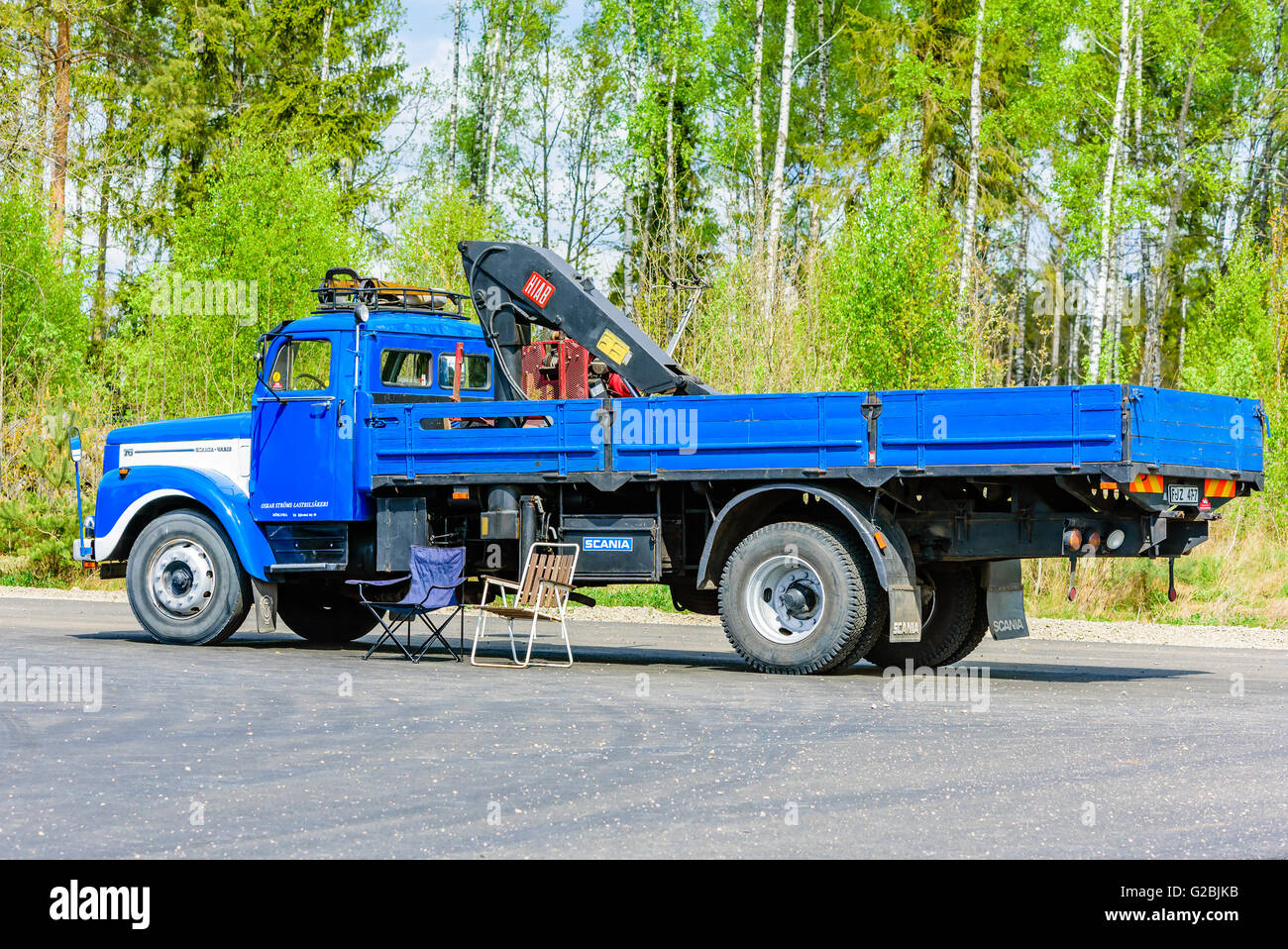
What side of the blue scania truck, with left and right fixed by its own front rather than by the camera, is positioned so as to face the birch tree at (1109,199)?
right

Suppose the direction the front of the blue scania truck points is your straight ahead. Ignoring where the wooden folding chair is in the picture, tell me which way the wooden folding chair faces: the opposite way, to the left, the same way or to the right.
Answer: to the left

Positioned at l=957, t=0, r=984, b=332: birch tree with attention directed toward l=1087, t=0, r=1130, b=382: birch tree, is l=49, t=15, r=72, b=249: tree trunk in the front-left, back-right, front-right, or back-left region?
back-right

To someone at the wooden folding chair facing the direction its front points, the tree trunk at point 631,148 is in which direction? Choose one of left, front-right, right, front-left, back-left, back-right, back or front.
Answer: back-right

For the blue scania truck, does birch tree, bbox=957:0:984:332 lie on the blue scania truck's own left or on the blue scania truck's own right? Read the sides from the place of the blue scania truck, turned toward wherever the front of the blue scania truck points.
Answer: on the blue scania truck's own right

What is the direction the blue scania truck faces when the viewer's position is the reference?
facing away from the viewer and to the left of the viewer

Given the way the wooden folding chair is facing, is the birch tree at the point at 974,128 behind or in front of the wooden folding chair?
behind

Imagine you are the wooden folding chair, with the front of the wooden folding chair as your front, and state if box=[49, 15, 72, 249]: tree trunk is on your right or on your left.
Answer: on your right

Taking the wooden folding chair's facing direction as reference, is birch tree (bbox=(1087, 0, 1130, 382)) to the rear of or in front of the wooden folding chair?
to the rear

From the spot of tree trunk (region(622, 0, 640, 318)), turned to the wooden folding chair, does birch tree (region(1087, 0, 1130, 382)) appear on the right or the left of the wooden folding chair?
left

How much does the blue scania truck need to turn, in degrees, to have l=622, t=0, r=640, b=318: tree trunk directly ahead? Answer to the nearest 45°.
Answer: approximately 45° to its right
